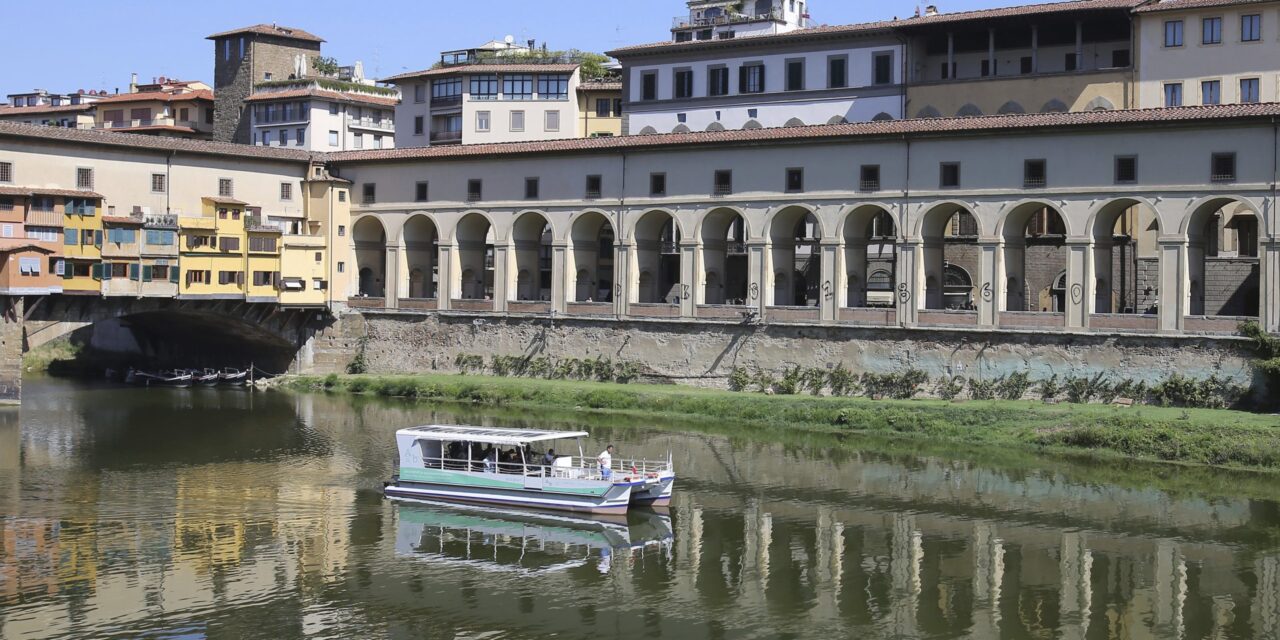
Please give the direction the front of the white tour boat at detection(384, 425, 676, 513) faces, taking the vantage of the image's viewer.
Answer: facing the viewer and to the right of the viewer
